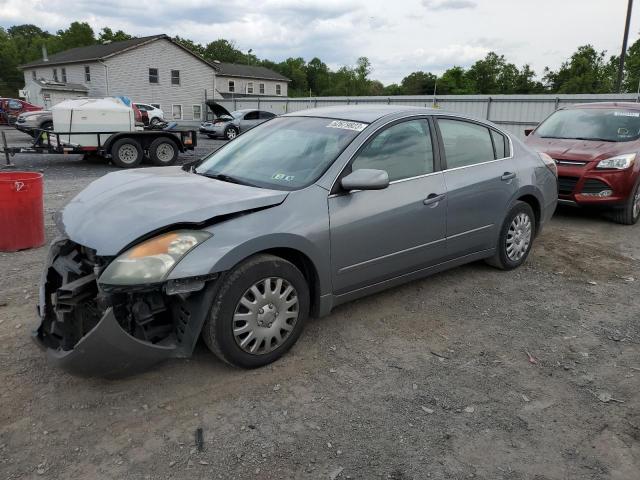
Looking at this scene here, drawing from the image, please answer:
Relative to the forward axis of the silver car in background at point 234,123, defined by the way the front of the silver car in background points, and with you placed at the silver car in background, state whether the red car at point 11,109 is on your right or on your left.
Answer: on your right

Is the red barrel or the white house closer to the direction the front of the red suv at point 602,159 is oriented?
the red barrel

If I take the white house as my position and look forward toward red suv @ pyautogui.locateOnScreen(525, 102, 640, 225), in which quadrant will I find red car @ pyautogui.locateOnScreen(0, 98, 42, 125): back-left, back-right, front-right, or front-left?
front-right

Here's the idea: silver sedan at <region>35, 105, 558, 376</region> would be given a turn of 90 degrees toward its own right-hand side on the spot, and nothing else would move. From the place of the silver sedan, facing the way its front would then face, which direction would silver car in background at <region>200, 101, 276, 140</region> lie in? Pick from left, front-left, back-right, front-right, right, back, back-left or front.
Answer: front-right

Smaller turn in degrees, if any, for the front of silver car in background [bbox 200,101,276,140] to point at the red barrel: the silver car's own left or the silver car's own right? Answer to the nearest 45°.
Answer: approximately 45° to the silver car's own left

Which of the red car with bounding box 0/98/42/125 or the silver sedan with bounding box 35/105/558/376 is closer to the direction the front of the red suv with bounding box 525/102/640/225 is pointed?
the silver sedan

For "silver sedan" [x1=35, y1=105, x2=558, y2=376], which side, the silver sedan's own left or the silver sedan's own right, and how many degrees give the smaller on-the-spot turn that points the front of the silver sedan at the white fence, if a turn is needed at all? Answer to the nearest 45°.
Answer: approximately 180°

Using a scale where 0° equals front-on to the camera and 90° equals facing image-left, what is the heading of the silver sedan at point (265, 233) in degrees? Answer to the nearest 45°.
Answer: approximately 45°

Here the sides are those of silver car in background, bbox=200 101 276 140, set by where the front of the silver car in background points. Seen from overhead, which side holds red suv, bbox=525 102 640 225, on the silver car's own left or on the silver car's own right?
on the silver car's own left

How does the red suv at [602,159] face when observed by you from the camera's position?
facing the viewer and to the left of the viewer

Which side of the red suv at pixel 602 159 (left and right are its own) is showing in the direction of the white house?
right
